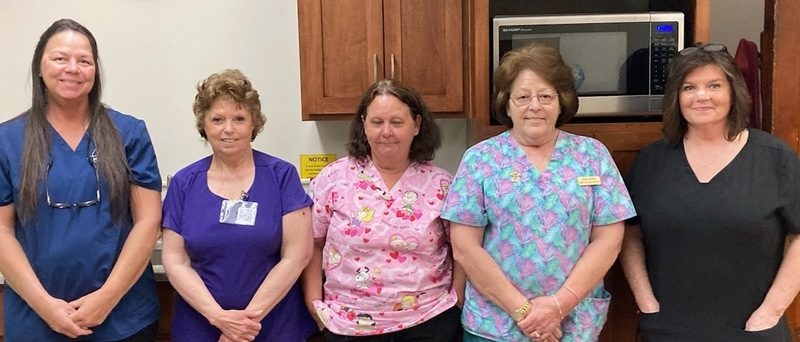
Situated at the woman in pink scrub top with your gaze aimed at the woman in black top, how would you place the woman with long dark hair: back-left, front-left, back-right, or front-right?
back-right

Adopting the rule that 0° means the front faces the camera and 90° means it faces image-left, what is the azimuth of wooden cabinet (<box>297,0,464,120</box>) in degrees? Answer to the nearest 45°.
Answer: approximately 0°

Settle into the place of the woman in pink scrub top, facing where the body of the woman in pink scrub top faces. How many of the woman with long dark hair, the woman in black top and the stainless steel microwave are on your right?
1

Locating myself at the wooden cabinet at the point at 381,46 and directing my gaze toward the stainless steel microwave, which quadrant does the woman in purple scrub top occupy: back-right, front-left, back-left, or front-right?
back-right

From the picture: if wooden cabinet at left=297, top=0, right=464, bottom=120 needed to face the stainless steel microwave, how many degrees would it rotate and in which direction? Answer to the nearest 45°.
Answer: approximately 90° to its left

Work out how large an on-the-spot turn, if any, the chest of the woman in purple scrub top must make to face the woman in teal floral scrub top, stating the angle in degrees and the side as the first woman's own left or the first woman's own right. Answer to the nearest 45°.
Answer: approximately 90° to the first woman's own left

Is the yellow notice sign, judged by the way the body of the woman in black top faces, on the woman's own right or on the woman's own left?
on the woman's own right

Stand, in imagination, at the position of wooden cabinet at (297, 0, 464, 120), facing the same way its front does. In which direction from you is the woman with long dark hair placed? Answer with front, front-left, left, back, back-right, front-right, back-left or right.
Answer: front-right
